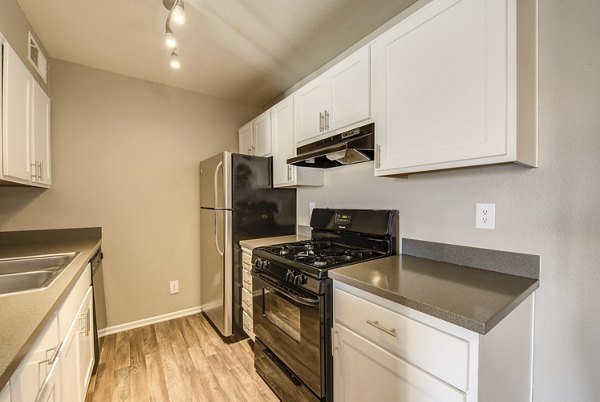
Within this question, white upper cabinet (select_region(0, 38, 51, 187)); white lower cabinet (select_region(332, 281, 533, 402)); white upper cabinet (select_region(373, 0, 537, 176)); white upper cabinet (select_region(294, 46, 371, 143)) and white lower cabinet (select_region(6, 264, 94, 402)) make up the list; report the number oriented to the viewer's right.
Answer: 2

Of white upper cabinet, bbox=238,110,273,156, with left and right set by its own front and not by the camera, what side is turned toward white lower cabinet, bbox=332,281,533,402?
left

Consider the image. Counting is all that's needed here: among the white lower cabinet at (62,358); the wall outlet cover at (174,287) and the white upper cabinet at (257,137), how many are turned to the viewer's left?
1

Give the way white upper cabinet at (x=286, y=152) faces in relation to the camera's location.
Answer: facing the viewer and to the left of the viewer

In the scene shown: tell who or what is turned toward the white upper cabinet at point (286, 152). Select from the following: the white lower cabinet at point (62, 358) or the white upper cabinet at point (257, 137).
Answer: the white lower cabinet

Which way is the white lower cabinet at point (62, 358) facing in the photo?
to the viewer's right

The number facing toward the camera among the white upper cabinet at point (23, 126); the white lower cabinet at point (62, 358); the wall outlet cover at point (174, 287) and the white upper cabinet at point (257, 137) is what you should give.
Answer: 1

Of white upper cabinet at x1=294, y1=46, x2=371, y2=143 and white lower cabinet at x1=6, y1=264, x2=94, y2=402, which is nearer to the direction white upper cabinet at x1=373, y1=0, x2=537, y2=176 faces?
the white lower cabinet

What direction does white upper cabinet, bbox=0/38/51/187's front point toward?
to the viewer's right

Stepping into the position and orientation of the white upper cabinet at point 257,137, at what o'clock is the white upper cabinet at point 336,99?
the white upper cabinet at point 336,99 is roughly at 8 o'clock from the white upper cabinet at point 257,137.

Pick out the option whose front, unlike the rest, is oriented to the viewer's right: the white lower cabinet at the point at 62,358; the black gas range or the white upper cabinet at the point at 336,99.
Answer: the white lower cabinet

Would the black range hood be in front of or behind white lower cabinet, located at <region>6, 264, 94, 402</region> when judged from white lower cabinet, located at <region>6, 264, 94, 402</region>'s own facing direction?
in front

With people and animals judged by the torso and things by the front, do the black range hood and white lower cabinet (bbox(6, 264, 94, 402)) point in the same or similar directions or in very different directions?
very different directions

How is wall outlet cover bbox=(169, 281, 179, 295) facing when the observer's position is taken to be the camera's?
facing the viewer

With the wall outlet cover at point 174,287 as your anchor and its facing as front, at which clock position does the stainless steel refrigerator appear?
The stainless steel refrigerator is roughly at 11 o'clock from the wall outlet cover.

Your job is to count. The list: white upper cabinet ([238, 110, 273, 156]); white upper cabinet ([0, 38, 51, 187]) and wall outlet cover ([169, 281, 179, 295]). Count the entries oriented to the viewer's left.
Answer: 1
